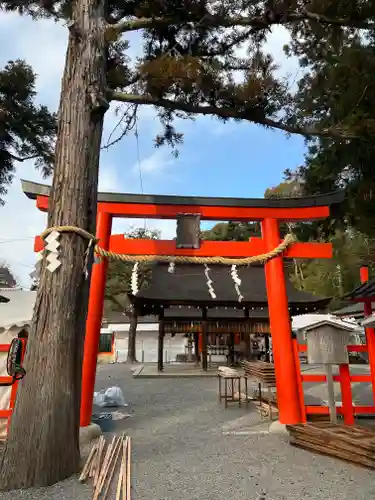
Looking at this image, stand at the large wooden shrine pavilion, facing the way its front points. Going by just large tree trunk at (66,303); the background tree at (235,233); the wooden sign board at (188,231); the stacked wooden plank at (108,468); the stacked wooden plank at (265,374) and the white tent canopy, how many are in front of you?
5

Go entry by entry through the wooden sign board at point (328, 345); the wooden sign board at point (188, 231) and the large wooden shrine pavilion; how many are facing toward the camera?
3

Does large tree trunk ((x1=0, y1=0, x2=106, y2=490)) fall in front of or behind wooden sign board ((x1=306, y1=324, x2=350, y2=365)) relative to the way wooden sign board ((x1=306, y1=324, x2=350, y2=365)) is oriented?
in front

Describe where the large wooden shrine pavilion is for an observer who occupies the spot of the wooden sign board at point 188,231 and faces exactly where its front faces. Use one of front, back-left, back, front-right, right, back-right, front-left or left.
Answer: back

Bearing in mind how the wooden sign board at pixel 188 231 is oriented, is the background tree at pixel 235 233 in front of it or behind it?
behind

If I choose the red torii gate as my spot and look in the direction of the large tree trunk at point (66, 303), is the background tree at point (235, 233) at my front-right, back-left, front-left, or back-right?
back-right

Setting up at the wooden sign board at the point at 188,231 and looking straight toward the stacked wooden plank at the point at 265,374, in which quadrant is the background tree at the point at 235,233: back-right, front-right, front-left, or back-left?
front-left

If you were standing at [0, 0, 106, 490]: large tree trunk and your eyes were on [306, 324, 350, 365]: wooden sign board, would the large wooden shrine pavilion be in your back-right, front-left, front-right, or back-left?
front-left

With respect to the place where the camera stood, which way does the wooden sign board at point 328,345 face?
facing the viewer

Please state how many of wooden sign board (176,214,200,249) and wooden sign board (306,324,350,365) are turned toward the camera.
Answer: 2

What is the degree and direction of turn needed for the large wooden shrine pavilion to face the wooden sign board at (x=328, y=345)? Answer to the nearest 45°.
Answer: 0° — it already faces it

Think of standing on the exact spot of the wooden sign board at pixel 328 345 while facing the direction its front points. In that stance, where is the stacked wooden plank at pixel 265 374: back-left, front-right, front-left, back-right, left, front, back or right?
back-right

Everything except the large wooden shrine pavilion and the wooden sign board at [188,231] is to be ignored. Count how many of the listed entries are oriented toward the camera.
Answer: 2

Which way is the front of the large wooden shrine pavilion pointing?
toward the camera

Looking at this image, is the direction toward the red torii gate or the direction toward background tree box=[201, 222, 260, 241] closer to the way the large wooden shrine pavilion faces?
the red torii gate

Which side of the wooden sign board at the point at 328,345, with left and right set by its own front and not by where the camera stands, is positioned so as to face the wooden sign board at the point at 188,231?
right

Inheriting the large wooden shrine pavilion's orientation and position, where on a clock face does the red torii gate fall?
The red torii gate is roughly at 12 o'clock from the large wooden shrine pavilion.
